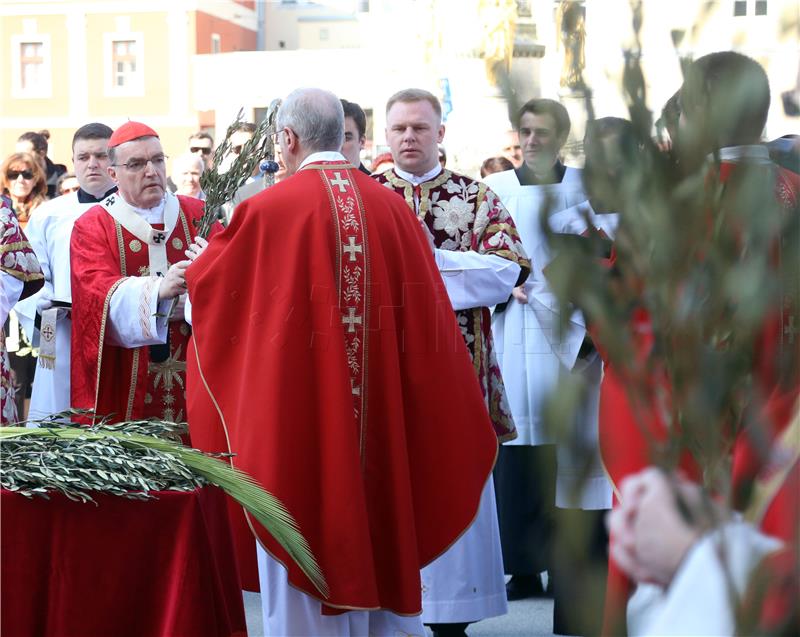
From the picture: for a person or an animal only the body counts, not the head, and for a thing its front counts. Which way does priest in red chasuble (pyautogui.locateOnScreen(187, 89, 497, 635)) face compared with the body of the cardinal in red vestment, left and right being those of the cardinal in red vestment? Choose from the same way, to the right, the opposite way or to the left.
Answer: the opposite way

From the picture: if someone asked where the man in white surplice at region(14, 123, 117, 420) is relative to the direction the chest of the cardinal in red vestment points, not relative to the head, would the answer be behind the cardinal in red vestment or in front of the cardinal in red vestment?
behind

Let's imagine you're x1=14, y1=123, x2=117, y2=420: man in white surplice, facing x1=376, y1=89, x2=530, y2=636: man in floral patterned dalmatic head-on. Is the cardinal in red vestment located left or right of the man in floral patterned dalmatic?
right

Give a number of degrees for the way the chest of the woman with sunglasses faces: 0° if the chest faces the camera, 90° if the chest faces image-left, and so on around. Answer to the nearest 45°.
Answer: approximately 0°

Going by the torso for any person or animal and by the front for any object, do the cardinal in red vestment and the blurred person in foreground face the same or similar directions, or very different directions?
very different directions

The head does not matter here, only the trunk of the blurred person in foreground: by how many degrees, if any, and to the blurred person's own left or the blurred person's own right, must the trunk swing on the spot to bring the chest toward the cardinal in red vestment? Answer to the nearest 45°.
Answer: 0° — they already face them

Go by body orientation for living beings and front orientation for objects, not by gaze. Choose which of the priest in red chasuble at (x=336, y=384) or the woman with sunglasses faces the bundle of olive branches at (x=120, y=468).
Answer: the woman with sunglasses

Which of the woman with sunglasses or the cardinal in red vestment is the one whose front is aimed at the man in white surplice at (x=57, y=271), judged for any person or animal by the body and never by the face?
the woman with sunglasses

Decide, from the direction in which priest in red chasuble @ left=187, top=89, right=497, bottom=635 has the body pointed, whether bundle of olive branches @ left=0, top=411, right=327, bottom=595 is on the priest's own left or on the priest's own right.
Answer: on the priest's own left

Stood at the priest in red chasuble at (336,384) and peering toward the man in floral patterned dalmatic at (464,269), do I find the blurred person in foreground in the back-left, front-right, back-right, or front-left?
back-right

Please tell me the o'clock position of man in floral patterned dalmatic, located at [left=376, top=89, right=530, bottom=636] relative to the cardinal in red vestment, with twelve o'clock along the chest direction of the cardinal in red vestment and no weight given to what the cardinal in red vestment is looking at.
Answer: The man in floral patterned dalmatic is roughly at 11 o'clock from the cardinal in red vestment.

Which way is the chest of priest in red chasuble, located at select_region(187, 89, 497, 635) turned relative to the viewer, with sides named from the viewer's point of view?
facing away from the viewer and to the left of the viewer

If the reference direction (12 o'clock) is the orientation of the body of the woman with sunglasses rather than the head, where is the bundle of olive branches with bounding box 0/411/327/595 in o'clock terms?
The bundle of olive branches is roughly at 12 o'clock from the woman with sunglasses.

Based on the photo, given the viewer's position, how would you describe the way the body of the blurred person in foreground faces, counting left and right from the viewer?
facing away from the viewer and to the left of the viewer
